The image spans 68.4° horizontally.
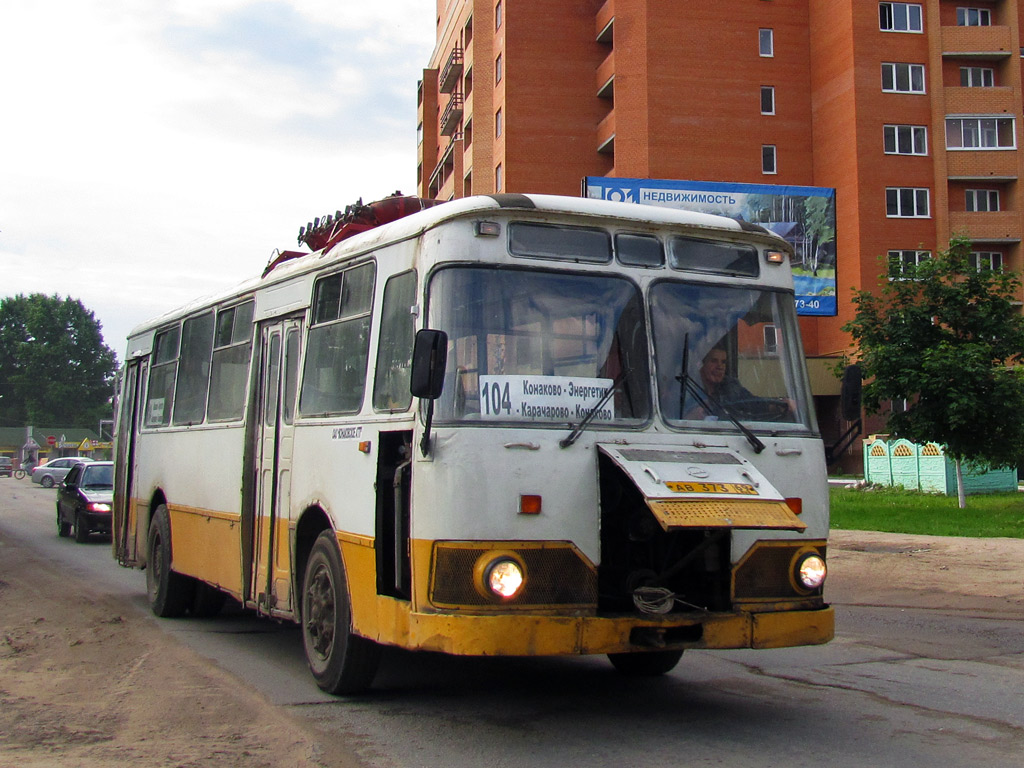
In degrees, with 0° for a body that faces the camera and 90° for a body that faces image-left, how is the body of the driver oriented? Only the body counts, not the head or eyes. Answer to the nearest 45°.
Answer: approximately 315°

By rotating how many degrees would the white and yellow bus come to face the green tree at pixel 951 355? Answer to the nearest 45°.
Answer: approximately 90° to its left

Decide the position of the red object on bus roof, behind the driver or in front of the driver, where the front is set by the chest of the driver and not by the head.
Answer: behind

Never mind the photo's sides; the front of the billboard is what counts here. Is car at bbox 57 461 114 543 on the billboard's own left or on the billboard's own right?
on the billboard's own right

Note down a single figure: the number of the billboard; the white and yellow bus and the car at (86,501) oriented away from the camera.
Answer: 0

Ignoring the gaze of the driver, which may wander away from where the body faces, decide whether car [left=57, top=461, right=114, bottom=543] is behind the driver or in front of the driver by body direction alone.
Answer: behind

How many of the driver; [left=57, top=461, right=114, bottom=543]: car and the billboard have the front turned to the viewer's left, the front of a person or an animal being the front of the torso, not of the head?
0

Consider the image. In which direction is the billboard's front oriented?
toward the camera

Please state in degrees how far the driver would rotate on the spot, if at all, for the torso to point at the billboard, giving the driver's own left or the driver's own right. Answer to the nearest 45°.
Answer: approximately 135° to the driver's own left
